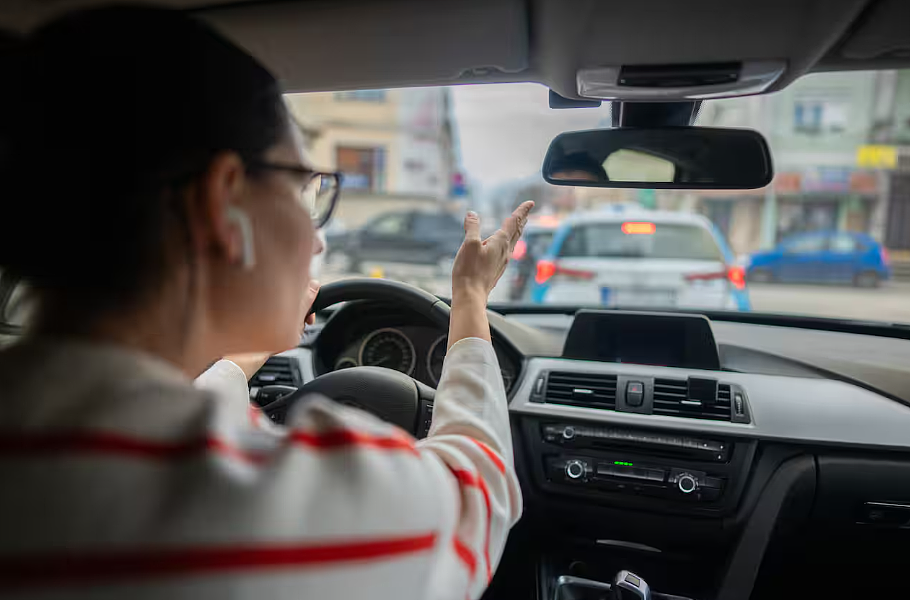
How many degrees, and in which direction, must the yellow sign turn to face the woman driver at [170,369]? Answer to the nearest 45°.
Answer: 0° — it already faces them

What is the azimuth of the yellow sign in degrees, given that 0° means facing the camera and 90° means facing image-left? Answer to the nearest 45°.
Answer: approximately 0°

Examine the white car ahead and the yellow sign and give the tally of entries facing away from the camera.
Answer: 1

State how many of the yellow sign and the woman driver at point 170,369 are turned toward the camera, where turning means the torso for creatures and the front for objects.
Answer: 1

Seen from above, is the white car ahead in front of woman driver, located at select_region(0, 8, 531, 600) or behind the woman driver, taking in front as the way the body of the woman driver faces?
in front

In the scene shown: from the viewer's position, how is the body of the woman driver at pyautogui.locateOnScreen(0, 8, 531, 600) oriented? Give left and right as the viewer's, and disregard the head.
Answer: facing away from the viewer and to the right of the viewer

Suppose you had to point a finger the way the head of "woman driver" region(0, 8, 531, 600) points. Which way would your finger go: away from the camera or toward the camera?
away from the camera

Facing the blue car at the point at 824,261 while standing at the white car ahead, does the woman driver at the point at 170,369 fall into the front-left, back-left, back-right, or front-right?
back-right

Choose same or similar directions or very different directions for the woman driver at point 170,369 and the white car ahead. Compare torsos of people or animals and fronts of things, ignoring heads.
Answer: same or similar directions

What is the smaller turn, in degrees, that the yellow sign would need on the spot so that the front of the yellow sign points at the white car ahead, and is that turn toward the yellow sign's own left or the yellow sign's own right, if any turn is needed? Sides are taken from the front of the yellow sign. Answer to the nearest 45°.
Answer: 0° — it already faces it

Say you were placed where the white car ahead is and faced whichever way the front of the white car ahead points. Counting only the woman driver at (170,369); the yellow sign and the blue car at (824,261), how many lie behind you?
1

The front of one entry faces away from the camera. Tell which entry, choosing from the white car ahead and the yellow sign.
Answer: the white car ahead

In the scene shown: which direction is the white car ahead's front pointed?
away from the camera

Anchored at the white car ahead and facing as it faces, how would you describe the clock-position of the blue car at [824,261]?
The blue car is roughly at 1 o'clock from the white car ahead.

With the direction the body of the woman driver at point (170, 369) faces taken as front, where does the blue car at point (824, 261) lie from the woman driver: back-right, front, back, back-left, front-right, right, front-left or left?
front

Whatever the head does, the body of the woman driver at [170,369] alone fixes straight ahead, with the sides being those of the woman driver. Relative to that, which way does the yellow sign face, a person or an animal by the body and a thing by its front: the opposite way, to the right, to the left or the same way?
the opposite way
